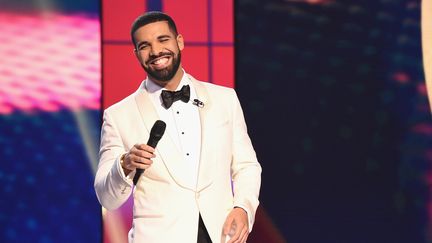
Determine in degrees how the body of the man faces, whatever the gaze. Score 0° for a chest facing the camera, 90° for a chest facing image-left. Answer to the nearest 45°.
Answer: approximately 0°
